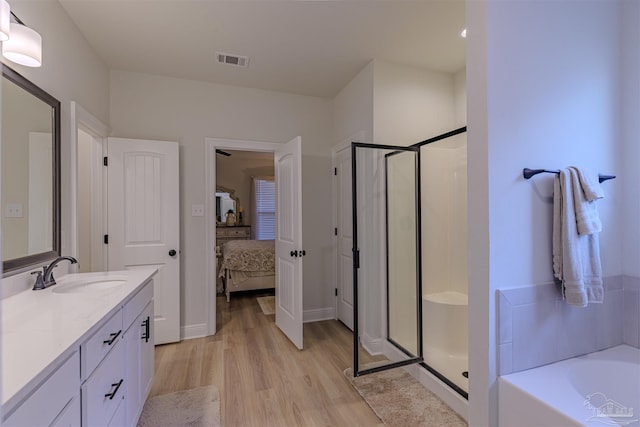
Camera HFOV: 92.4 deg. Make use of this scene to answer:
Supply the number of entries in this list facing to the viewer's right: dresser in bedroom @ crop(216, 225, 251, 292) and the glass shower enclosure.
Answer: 0

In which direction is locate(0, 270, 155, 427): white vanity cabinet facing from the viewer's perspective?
to the viewer's right

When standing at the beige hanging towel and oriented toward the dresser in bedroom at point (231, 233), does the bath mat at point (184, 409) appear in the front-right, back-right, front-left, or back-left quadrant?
front-left

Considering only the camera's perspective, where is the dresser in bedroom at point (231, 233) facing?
facing the viewer

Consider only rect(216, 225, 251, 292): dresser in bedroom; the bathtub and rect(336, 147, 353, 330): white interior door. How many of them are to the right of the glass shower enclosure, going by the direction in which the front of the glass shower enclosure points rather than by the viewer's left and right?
2

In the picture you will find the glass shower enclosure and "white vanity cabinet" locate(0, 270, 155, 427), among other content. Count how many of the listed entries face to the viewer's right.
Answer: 1

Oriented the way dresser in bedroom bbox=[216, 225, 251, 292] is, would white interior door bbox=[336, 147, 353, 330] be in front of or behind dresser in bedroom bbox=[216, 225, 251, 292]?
in front

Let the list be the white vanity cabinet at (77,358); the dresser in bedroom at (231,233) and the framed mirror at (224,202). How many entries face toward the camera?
2

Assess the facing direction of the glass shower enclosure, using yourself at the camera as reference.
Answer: facing the viewer and to the left of the viewer

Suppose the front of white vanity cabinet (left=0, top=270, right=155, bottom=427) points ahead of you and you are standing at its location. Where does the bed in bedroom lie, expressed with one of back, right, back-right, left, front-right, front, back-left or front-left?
front-left

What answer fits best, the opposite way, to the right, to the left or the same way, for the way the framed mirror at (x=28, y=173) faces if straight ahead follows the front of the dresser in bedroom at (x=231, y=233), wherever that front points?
to the left

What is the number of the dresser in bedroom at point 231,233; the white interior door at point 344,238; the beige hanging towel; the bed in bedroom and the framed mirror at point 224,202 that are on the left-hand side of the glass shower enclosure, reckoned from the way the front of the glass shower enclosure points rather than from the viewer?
1

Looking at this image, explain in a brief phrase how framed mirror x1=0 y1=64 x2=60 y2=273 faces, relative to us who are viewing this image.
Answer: facing the viewer and to the right of the viewer

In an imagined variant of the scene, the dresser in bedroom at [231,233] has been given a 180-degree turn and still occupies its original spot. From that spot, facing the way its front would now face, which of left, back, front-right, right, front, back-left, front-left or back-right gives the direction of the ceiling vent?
back

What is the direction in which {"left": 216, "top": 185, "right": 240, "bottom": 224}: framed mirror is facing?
toward the camera

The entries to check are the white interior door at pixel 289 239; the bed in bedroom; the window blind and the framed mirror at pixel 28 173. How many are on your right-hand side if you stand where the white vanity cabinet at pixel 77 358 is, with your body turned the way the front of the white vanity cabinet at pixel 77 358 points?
0
